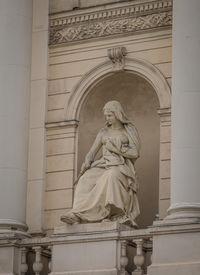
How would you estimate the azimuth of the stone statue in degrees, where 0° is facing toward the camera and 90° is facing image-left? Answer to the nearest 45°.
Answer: approximately 45°
